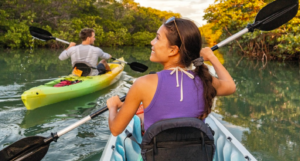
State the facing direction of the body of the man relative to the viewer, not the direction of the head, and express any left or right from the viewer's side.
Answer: facing away from the viewer and to the right of the viewer

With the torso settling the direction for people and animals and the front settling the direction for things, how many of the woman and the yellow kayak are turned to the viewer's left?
0

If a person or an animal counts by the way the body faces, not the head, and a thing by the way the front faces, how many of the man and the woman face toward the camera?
0

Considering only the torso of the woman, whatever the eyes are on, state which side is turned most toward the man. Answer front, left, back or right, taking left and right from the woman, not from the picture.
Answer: front

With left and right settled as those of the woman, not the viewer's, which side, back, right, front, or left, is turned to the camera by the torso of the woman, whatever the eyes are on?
back
